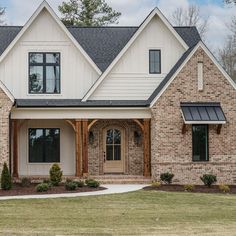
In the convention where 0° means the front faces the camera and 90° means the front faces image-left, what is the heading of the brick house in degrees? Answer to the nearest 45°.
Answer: approximately 0°

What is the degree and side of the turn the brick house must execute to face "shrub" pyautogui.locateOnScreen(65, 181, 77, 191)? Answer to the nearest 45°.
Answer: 0° — it already faces it

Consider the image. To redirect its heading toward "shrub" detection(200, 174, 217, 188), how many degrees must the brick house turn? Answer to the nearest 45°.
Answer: approximately 45° to its left

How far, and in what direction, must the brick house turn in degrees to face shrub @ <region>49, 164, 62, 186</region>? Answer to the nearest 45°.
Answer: approximately 45° to its right

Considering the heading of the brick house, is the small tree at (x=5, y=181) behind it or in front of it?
in front
